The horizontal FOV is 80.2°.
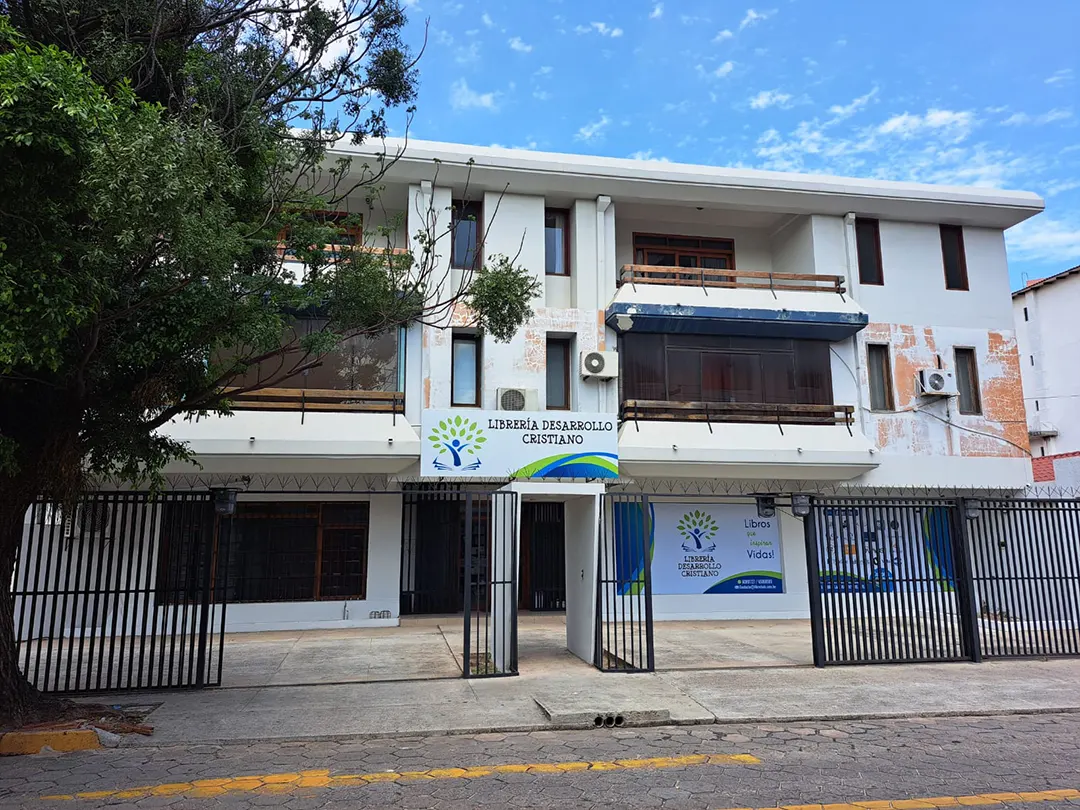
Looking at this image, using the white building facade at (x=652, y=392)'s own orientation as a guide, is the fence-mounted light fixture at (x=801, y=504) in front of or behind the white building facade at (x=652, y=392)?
in front

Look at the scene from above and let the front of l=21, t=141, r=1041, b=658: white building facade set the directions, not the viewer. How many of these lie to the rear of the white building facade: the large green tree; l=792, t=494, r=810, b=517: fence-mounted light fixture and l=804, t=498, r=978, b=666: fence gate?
0

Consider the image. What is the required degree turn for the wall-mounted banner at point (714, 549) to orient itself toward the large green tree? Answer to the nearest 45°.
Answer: approximately 45° to its right

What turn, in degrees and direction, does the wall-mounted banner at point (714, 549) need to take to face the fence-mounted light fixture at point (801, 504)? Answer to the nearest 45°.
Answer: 0° — it already faces it

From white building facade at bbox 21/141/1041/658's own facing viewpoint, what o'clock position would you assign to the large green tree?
The large green tree is roughly at 1 o'clock from the white building facade.

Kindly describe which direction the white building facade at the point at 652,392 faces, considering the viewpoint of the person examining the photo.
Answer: facing the viewer

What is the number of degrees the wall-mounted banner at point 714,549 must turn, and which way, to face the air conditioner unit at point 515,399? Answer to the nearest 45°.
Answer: approximately 45° to its right

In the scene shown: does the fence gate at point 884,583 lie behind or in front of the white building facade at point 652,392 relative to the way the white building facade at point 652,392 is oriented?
in front

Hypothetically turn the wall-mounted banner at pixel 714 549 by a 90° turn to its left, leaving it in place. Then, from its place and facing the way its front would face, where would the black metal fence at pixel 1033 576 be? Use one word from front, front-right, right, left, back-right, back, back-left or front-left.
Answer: front-right

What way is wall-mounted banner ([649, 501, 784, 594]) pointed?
toward the camera

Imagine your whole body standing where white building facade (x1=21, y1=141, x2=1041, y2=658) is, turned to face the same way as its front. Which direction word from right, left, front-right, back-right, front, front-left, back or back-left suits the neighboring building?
back-left
